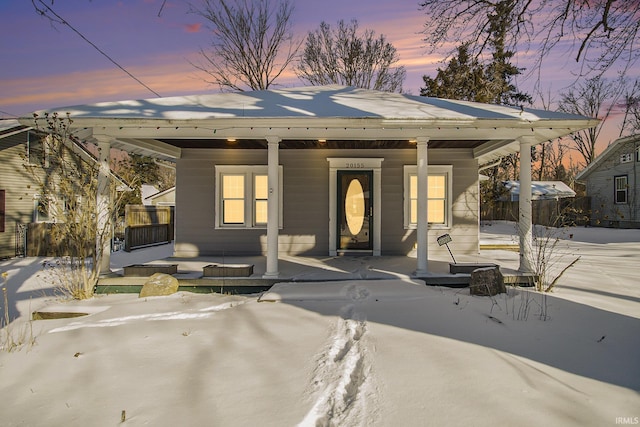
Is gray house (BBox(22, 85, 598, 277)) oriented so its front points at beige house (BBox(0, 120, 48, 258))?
no

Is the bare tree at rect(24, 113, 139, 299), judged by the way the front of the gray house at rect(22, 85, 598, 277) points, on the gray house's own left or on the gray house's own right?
on the gray house's own right

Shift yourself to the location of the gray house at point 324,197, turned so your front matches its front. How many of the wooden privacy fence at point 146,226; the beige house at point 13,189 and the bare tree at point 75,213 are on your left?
0

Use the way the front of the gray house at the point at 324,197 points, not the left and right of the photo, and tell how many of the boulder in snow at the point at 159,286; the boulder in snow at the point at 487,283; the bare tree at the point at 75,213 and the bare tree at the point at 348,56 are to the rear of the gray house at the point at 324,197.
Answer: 1

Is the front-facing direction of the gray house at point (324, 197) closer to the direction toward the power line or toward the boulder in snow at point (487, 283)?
the boulder in snow

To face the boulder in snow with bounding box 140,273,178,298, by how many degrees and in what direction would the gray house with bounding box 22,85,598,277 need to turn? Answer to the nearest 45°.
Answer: approximately 45° to its right

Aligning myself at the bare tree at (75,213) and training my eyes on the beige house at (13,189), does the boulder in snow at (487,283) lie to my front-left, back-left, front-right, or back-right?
back-right

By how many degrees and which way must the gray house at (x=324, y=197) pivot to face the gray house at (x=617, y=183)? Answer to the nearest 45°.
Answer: approximately 135° to its left

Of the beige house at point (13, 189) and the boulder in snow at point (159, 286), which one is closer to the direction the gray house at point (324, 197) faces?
the boulder in snow

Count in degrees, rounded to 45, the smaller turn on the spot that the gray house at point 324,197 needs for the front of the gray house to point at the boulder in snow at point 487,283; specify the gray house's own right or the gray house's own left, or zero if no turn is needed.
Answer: approximately 45° to the gray house's own left

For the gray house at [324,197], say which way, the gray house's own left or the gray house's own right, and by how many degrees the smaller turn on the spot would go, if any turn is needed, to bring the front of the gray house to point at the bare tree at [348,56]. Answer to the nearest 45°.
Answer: approximately 180°

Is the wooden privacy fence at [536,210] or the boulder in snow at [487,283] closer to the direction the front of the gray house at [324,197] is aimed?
the boulder in snow

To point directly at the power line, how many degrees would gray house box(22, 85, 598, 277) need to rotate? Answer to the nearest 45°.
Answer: approximately 90° to its right

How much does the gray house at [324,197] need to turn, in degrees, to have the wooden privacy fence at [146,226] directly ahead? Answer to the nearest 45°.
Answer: approximately 135° to its right

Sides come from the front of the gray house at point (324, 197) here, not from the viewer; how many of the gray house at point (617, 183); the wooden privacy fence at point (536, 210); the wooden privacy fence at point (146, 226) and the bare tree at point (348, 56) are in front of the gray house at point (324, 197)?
0

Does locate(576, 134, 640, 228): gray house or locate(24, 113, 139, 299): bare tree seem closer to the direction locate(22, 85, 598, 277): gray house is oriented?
the bare tree

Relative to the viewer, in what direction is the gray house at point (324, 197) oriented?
toward the camera
